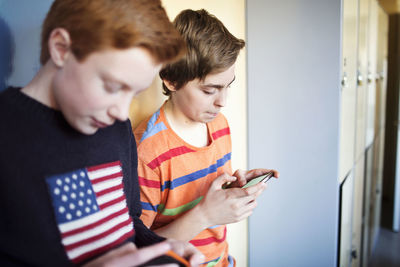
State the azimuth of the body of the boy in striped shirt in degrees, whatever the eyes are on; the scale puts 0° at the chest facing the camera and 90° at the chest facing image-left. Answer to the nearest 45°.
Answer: approximately 315°

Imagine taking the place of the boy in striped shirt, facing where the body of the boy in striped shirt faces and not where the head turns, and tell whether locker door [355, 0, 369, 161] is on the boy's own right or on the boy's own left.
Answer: on the boy's own left
